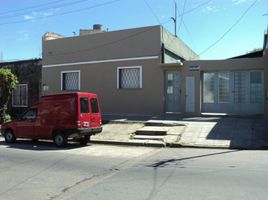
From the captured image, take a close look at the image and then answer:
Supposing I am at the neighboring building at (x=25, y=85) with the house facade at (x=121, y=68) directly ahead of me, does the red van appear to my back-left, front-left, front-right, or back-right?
front-right

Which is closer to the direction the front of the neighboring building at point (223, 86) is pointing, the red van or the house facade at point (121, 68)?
the red van

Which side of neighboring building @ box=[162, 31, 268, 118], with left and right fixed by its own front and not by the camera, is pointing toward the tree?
right

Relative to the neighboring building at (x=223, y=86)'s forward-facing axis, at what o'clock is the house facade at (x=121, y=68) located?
The house facade is roughly at 3 o'clock from the neighboring building.

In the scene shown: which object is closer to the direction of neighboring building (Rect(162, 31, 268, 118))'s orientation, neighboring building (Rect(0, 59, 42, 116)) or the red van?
the red van

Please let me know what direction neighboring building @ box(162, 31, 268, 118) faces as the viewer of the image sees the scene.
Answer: facing the viewer

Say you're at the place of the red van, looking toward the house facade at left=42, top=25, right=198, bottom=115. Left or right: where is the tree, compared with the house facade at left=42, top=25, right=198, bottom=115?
left

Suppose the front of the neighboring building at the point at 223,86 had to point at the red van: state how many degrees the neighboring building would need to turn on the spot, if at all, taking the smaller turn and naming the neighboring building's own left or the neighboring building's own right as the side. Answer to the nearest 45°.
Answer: approximately 45° to the neighboring building's own right

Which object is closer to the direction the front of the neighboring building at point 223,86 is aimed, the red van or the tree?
the red van

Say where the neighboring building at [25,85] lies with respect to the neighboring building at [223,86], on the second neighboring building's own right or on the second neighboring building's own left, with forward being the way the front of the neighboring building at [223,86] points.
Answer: on the second neighboring building's own right

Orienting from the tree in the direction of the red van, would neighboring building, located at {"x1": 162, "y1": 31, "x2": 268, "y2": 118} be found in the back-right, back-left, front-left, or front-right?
front-left
